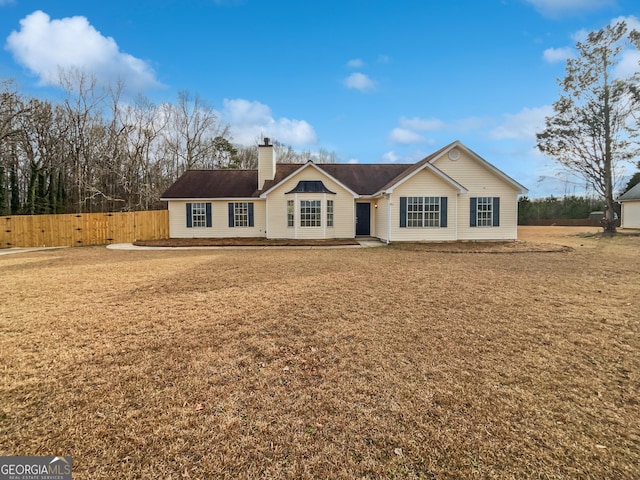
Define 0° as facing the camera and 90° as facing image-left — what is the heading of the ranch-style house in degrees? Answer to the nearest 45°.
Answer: approximately 0°

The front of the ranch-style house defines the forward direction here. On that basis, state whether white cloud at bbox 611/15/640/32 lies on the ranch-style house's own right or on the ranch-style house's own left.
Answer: on the ranch-style house's own left

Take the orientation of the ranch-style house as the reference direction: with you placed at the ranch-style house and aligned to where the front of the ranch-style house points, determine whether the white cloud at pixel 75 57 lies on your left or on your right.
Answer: on your right

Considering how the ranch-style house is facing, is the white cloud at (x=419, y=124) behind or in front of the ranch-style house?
behind

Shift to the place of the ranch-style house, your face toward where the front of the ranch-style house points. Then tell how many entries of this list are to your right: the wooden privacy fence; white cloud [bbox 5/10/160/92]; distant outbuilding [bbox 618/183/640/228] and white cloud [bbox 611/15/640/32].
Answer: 2

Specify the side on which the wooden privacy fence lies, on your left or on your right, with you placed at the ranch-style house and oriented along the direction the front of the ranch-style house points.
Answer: on your right

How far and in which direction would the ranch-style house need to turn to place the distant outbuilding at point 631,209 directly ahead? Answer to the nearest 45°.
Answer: approximately 135° to its left

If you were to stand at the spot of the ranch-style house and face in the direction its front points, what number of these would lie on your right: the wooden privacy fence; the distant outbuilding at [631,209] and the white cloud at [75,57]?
2
